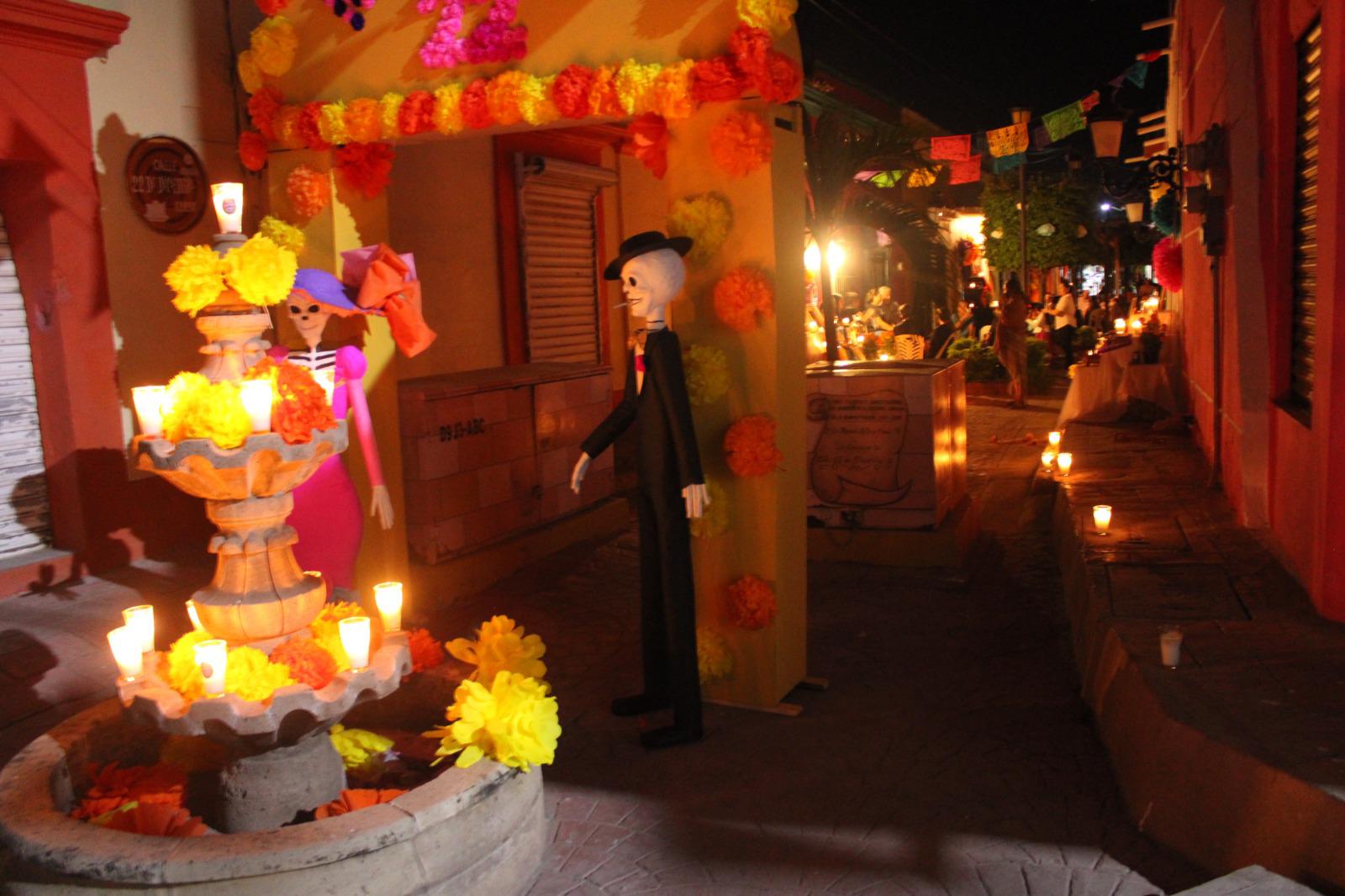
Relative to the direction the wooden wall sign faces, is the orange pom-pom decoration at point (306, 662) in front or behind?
in front

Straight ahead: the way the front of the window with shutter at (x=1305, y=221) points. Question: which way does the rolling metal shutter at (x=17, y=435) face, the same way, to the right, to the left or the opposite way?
the opposite way

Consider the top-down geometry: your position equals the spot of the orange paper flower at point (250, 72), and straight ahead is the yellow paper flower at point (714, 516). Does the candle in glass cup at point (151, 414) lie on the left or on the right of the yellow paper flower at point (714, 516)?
right

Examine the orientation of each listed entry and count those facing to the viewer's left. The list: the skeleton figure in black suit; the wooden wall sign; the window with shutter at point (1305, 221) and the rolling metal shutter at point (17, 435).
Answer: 2

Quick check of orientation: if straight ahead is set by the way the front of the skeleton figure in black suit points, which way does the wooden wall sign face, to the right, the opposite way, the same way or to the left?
the opposite way

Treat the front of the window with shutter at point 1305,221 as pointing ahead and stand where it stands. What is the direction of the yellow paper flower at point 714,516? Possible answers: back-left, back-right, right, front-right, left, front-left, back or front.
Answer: front-left

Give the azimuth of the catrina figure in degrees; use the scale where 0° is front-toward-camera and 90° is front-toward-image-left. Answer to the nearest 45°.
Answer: approximately 45°

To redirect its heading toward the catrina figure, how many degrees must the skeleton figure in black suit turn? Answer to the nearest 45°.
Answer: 0° — it already faces it

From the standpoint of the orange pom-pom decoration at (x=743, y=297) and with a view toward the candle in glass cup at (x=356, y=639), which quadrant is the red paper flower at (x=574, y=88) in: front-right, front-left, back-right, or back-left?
front-right

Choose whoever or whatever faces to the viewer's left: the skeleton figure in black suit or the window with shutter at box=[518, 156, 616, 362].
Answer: the skeleton figure in black suit

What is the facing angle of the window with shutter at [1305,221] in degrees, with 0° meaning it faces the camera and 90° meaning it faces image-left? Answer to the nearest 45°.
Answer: approximately 90°

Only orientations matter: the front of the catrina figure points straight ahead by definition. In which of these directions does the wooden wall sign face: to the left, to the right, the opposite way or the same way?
to the left

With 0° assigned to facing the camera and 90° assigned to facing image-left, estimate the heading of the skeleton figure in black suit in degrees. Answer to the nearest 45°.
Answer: approximately 90°
